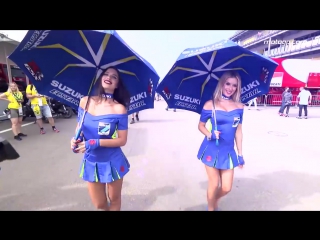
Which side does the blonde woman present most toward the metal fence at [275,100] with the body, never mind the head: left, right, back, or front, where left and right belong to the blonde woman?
back

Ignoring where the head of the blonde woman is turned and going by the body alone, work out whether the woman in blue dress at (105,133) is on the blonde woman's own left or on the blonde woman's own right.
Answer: on the blonde woman's own right

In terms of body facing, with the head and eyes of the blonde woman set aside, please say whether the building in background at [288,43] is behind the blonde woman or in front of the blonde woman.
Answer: behind

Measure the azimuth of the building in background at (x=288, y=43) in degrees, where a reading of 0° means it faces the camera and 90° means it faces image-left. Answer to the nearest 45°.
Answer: approximately 45°
